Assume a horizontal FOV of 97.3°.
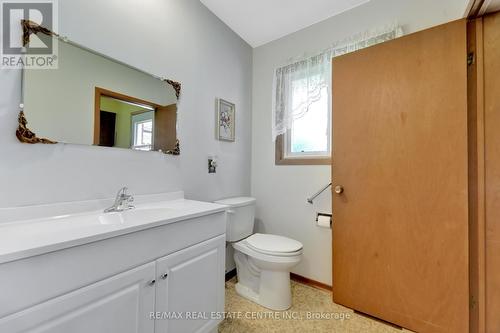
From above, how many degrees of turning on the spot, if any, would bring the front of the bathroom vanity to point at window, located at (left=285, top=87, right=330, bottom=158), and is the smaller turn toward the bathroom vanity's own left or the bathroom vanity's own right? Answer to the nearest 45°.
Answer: approximately 45° to the bathroom vanity's own left

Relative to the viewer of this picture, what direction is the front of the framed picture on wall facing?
facing the viewer and to the right of the viewer

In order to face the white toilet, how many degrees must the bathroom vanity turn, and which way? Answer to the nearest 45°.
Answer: approximately 45° to its left

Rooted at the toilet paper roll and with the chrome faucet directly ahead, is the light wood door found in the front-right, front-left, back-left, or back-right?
back-left

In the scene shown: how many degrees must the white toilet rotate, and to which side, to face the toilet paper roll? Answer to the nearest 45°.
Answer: approximately 45° to its left

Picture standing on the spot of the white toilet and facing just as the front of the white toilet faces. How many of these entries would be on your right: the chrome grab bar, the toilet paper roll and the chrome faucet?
1

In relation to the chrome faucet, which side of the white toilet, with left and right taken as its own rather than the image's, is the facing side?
right

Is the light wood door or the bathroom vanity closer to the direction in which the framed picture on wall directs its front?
the light wood door

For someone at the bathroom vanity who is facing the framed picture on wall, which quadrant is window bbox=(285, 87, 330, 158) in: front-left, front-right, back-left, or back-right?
front-right

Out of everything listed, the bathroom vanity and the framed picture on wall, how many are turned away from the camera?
0

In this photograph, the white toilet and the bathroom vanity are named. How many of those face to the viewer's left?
0

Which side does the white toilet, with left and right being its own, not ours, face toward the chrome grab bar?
left

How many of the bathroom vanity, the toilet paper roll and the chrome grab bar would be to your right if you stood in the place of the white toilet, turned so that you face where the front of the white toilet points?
1

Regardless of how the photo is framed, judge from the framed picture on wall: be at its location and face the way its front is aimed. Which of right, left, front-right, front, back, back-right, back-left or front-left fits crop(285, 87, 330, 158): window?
front-left
